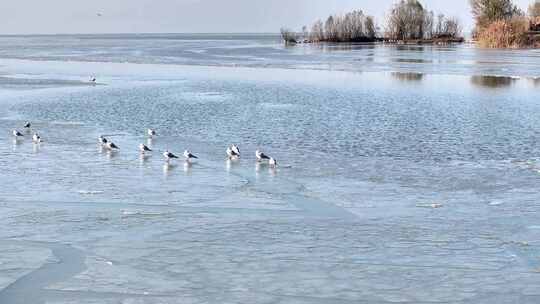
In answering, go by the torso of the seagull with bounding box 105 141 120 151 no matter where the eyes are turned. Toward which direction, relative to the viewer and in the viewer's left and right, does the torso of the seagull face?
facing to the left of the viewer

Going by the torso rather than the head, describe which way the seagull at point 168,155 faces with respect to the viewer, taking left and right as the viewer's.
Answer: facing to the left of the viewer

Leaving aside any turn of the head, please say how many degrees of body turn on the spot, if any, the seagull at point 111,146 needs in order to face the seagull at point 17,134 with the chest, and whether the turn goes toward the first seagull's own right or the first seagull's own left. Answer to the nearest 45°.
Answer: approximately 45° to the first seagull's own right

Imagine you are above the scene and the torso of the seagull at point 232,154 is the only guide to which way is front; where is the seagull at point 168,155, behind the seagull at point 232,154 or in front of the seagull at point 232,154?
in front

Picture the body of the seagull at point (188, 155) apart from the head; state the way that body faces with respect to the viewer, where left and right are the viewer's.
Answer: facing to the left of the viewer

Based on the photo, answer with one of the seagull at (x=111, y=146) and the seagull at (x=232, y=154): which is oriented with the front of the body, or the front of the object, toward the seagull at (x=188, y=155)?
the seagull at (x=232, y=154)

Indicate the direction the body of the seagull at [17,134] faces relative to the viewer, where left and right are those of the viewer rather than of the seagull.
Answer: facing to the left of the viewer

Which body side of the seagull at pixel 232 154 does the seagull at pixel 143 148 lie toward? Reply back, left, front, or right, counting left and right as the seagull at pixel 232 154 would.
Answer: front

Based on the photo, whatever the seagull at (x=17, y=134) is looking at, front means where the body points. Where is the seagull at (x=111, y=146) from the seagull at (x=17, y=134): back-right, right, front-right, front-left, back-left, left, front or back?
back-left

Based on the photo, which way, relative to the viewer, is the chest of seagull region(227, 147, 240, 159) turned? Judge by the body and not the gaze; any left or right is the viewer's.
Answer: facing to the left of the viewer

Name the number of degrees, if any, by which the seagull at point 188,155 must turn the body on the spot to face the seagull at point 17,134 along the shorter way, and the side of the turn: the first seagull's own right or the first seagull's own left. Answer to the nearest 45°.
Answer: approximately 45° to the first seagull's own right
